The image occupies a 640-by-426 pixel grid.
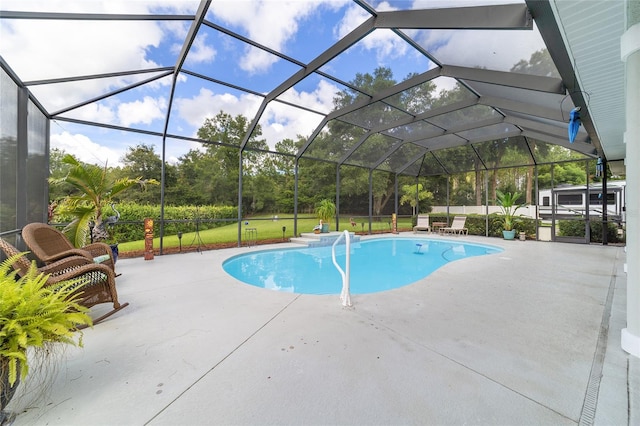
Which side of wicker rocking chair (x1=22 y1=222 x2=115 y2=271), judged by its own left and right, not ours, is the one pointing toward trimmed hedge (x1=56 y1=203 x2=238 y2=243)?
left

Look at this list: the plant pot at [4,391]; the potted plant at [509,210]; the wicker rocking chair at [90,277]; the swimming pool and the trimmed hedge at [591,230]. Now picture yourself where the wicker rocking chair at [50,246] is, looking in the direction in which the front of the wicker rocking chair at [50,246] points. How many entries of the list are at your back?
0

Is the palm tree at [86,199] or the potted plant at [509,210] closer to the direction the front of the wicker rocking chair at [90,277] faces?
the potted plant

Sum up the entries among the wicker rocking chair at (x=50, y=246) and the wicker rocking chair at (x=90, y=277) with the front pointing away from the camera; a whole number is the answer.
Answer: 0

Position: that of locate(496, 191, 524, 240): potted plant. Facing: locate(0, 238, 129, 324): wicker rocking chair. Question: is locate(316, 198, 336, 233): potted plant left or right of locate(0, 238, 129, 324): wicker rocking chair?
right

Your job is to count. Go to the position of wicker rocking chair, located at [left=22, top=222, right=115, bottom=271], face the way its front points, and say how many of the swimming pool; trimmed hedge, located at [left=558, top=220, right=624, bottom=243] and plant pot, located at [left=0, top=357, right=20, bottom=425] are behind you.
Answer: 0

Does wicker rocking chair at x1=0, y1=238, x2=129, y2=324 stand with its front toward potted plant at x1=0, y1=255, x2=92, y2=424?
no

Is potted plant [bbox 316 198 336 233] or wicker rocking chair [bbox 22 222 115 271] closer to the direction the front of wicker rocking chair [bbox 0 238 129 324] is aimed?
the potted plant

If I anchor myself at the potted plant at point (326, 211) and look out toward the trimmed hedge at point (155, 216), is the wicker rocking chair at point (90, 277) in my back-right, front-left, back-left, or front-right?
front-left

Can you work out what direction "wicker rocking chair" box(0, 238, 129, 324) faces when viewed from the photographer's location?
facing the viewer and to the right of the viewer

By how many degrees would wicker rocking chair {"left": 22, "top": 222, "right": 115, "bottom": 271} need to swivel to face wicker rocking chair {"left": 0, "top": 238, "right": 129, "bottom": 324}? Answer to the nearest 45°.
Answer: approximately 45° to its right

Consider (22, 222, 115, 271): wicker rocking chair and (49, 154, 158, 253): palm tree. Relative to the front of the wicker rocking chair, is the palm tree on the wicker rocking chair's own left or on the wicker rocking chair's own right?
on the wicker rocking chair's own left

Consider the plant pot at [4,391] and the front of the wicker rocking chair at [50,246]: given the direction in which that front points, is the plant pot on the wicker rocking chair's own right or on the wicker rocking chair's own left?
on the wicker rocking chair's own right

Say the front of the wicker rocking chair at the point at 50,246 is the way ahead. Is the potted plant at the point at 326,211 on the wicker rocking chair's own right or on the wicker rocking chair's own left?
on the wicker rocking chair's own left

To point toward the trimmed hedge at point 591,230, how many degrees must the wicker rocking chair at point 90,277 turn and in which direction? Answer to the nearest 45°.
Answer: approximately 45° to its left

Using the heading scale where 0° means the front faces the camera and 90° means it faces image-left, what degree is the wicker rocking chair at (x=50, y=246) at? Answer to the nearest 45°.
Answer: approximately 315°

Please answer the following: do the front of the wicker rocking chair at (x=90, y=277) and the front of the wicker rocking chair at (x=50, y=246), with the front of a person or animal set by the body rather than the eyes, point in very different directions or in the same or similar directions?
same or similar directions
